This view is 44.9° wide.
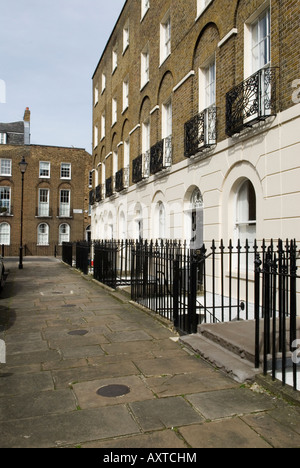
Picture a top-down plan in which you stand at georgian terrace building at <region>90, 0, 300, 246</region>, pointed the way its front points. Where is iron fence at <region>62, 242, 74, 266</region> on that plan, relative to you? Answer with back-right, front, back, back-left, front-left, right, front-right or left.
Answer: right

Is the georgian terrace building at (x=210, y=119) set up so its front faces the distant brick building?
no

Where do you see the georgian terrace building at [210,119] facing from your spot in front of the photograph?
facing the viewer and to the left of the viewer
